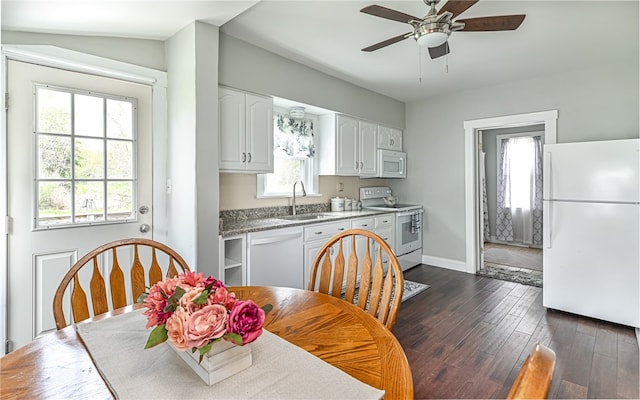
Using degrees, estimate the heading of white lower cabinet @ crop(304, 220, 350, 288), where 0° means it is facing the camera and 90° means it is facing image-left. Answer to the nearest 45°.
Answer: approximately 315°

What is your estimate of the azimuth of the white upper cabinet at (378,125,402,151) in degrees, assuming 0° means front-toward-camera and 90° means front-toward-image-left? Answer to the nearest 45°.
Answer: approximately 315°

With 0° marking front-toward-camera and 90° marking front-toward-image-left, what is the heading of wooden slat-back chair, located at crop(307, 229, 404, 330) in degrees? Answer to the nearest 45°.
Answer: approximately 45°

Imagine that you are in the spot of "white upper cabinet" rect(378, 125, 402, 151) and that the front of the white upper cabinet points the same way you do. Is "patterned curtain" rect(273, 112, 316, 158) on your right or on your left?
on your right

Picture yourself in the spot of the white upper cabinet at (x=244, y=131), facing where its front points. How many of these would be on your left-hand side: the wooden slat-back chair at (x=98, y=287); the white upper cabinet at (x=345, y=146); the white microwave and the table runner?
2

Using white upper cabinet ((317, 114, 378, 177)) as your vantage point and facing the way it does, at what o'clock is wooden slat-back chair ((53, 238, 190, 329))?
The wooden slat-back chair is roughly at 2 o'clock from the white upper cabinet.

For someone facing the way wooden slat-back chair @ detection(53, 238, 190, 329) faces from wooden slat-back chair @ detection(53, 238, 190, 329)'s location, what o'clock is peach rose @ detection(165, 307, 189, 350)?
The peach rose is roughly at 1 o'clock from the wooden slat-back chair.

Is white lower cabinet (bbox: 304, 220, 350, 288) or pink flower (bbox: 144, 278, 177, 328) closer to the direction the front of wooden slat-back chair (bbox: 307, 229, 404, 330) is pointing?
the pink flower

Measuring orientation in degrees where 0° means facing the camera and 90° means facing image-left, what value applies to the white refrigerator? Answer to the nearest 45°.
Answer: approximately 45°
